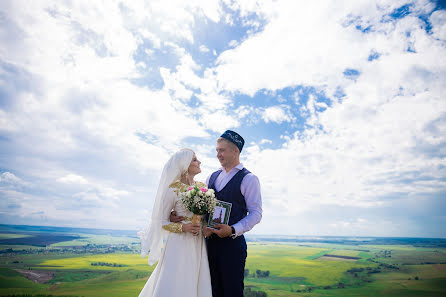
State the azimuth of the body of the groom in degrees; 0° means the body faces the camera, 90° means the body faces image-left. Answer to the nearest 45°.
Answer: approximately 45°

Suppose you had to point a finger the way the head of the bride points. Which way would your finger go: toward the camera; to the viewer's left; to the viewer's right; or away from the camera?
to the viewer's right

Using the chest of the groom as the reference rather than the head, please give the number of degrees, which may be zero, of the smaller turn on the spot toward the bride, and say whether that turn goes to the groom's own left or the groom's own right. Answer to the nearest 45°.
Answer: approximately 45° to the groom's own right

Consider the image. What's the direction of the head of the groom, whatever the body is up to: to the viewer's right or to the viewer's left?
to the viewer's left
